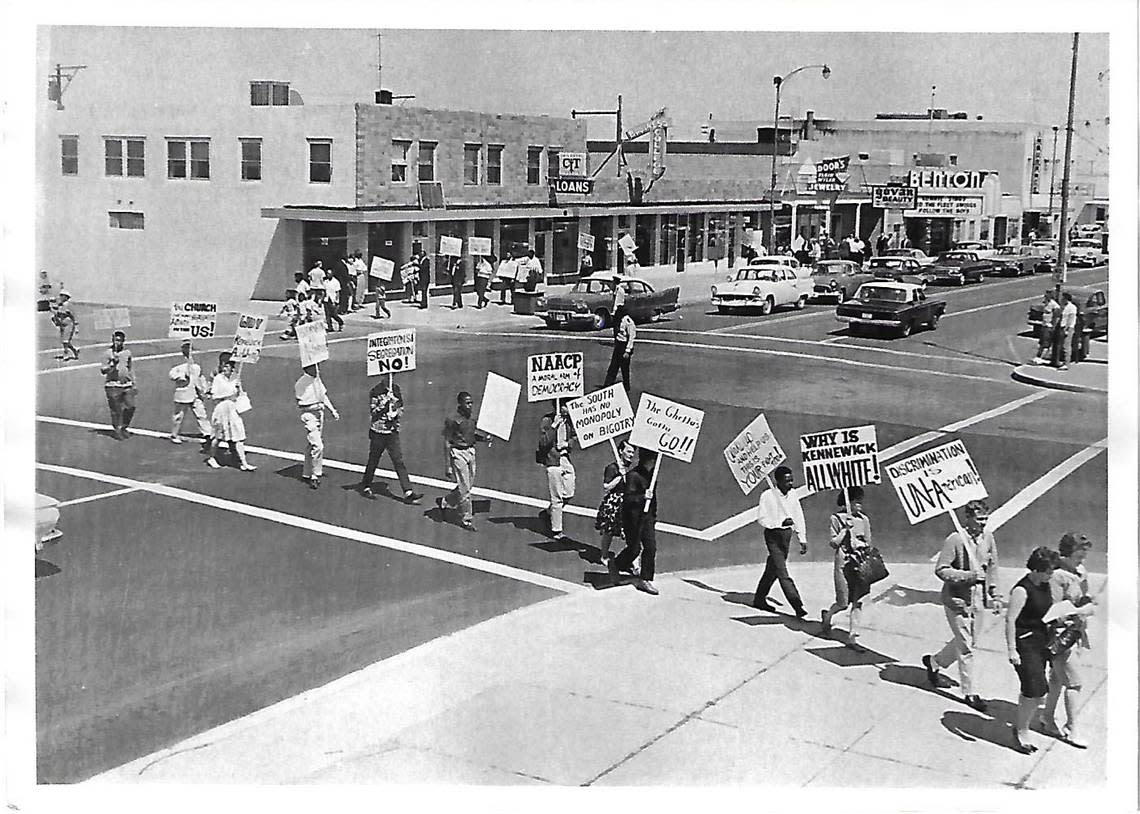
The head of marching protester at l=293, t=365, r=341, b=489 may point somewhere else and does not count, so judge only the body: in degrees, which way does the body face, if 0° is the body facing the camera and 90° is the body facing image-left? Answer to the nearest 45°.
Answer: approximately 315°

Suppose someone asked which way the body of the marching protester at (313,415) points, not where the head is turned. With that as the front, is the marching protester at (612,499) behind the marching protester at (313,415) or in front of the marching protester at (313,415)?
in front

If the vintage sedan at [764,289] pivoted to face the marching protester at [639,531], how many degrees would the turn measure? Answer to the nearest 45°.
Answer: approximately 45° to its left

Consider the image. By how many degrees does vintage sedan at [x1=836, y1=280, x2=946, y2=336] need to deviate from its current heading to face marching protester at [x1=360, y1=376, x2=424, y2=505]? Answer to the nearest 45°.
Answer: approximately 180°

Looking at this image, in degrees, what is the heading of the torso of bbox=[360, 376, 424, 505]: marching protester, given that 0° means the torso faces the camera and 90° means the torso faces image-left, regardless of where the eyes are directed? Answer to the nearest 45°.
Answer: approximately 315°

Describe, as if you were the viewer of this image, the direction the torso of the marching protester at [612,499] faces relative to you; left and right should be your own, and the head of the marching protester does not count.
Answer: facing the viewer and to the right of the viewer

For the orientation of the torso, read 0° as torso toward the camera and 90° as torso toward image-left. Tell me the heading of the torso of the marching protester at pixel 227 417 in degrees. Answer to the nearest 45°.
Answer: approximately 315°

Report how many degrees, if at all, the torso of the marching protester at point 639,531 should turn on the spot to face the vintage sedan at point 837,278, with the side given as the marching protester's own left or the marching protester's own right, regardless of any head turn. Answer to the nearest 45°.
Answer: approximately 90° to the marching protester's own left
